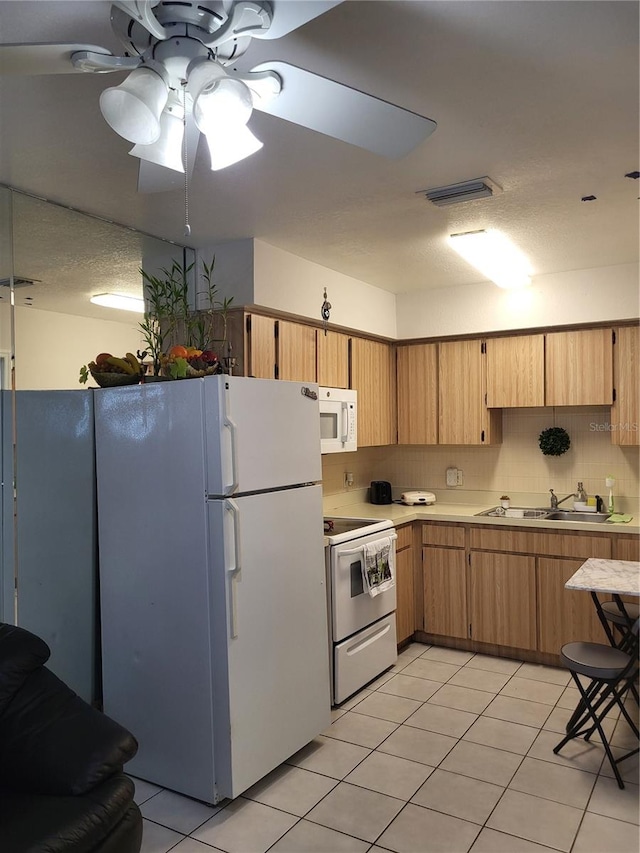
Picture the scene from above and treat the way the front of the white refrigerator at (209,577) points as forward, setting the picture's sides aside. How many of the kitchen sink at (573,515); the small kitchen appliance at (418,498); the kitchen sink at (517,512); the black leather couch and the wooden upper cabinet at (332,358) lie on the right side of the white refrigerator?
1

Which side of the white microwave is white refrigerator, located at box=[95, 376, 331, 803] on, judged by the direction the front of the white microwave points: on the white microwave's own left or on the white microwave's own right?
on the white microwave's own right

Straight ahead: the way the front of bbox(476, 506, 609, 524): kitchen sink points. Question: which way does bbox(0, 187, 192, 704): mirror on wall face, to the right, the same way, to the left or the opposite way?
to the left

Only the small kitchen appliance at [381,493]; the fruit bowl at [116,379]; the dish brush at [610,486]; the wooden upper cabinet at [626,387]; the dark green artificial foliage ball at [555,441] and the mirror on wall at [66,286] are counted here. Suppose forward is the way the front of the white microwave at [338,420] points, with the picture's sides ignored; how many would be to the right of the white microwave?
2

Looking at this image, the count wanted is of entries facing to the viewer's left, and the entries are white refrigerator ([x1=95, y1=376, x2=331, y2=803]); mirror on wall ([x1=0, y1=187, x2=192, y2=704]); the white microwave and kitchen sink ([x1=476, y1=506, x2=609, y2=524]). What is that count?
0

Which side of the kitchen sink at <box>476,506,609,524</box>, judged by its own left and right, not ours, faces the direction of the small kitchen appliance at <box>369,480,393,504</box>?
right

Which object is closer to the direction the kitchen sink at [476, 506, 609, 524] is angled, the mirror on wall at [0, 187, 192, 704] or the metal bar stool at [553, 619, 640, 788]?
the metal bar stool

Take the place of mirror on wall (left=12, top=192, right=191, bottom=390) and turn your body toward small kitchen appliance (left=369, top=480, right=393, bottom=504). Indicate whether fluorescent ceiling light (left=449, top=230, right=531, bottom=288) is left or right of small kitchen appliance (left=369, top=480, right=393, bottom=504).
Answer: right

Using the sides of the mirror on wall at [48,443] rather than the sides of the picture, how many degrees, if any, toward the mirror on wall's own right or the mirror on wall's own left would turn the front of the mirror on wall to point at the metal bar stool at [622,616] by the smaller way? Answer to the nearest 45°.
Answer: approximately 45° to the mirror on wall's own left

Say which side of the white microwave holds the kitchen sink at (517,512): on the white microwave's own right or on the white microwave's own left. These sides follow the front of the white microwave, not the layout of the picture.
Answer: on the white microwave's own left

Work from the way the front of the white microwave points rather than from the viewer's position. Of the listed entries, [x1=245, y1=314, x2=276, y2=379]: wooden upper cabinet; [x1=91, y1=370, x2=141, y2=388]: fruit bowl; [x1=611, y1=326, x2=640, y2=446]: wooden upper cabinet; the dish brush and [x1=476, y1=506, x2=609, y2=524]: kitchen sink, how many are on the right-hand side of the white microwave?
2

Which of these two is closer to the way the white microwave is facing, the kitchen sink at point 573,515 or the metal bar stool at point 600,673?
the metal bar stool

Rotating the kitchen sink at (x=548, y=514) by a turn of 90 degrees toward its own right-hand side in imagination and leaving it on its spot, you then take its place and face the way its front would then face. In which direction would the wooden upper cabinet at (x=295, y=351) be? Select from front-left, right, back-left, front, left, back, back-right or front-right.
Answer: front-left

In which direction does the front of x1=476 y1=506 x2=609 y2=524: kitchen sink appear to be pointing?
toward the camera

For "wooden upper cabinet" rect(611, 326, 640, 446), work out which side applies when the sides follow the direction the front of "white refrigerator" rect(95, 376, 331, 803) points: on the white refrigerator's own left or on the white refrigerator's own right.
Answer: on the white refrigerator's own left

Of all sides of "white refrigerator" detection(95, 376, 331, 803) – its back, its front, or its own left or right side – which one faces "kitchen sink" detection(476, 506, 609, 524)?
left

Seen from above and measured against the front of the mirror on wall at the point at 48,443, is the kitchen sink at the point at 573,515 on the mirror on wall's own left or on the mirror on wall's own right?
on the mirror on wall's own left

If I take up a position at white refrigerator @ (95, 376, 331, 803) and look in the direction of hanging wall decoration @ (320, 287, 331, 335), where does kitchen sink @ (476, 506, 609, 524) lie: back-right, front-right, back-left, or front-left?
front-right
